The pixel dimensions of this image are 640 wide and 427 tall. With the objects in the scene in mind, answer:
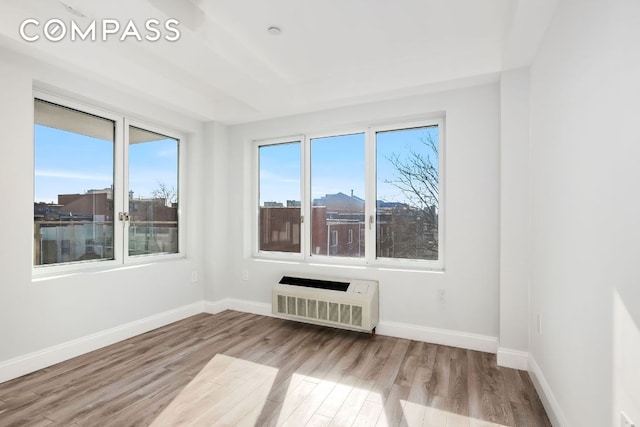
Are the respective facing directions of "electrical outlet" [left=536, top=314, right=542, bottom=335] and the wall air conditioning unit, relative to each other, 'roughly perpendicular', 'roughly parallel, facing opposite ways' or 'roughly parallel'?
roughly perpendicular

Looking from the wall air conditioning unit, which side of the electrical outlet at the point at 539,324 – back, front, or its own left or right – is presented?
front

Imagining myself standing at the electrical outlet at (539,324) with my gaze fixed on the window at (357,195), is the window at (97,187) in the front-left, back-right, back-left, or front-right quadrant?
front-left

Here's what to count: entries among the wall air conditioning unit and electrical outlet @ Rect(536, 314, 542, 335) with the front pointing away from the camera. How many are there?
0

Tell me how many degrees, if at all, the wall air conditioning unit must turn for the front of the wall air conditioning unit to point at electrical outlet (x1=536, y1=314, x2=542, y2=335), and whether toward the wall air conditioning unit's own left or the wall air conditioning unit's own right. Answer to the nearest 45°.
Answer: approximately 90° to the wall air conditioning unit's own left

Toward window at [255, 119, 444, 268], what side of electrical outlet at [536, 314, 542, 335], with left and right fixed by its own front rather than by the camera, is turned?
front

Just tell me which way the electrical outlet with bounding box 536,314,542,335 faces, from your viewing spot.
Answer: facing to the left of the viewer

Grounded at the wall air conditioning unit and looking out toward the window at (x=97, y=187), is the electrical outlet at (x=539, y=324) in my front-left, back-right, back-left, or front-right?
back-left

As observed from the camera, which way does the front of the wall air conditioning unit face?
facing the viewer and to the left of the viewer

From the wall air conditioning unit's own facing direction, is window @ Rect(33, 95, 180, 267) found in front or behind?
in front
